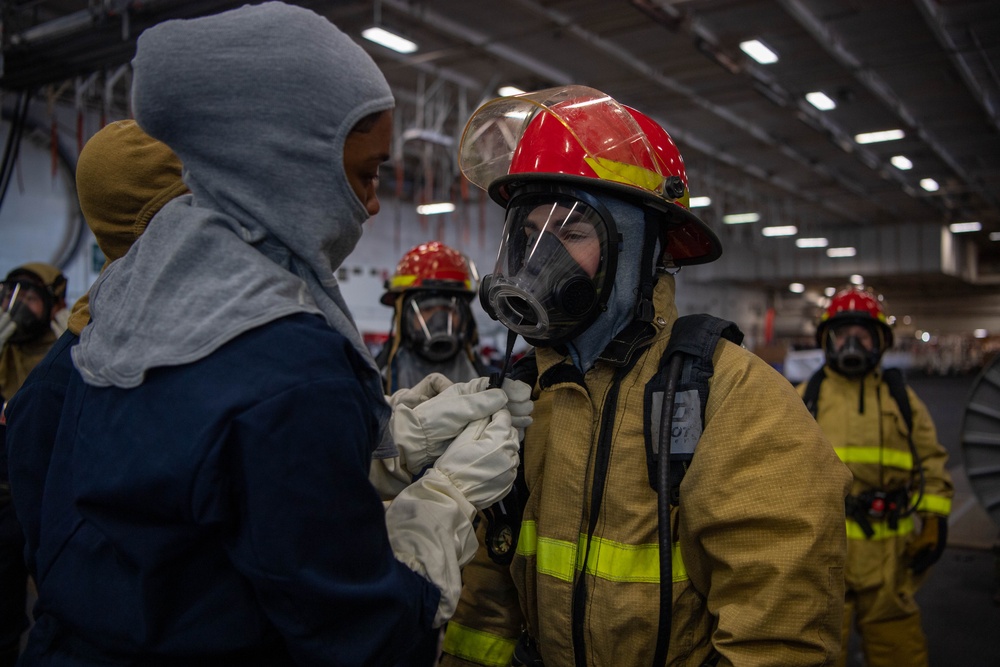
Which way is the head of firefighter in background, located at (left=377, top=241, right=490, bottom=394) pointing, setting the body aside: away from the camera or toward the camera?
toward the camera

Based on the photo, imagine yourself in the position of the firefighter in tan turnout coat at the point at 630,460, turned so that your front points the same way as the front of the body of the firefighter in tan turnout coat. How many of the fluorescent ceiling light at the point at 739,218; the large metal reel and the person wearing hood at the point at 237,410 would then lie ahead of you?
1

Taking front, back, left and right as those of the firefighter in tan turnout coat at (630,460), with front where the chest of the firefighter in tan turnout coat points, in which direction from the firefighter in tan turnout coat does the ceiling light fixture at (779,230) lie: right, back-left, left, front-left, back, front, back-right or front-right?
back-right

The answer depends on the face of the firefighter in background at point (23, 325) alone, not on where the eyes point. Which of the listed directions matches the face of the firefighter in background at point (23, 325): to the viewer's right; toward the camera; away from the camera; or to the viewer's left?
toward the camera

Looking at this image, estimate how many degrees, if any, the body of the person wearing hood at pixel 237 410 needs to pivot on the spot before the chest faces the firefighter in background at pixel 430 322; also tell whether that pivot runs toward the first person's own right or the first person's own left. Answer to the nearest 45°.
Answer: approximately 45° to the first person's own left

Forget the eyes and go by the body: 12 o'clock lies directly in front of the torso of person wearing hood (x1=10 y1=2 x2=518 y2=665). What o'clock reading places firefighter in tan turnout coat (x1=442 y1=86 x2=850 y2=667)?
The firefighter in tan turnout coat is roughly at 1 o'clock from the person wearing hood.

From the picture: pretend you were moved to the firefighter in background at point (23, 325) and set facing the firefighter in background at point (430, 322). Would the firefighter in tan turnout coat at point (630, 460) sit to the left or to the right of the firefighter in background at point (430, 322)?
right

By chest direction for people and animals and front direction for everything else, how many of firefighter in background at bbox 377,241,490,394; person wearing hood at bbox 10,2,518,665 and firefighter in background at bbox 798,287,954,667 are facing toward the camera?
2

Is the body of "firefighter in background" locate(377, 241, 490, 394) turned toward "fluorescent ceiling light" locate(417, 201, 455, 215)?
no

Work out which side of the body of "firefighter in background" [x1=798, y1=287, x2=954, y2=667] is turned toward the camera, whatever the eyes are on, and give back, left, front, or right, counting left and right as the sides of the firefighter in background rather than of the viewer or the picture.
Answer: front

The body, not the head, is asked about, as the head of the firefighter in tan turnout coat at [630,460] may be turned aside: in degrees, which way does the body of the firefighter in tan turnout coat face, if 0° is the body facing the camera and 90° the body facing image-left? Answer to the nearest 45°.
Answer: approximately 45°

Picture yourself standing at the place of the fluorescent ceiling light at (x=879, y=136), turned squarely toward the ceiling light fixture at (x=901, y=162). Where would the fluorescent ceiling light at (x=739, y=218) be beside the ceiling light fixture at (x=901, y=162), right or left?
left

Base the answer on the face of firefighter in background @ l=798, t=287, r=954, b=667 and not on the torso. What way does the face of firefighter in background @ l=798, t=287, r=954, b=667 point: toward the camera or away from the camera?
toward the camera

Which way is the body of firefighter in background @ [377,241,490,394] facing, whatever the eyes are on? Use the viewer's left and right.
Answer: facing the viewer

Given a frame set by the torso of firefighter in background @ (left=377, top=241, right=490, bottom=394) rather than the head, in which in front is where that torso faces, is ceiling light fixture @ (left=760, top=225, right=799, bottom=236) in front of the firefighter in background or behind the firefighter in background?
behind

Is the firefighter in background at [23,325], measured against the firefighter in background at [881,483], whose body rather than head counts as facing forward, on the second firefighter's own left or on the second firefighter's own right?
on the second firefighter's own right

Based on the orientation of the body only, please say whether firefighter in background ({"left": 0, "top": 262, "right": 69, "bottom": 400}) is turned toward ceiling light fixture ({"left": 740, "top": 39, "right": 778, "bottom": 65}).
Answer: no

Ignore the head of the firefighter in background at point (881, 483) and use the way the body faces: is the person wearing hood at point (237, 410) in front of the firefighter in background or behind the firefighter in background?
in front

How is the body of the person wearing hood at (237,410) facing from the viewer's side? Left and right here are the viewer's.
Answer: facing away from the viewer and to the right of the viewer

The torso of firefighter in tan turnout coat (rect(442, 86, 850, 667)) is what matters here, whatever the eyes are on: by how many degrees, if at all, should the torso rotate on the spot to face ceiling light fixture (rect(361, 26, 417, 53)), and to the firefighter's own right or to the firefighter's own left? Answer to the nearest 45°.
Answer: approximately 90° to the firefighter's own right
